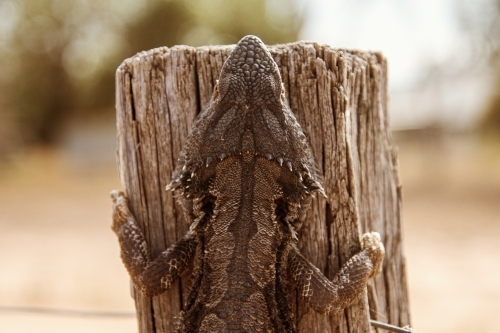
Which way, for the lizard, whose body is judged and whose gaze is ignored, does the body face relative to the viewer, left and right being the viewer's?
facing away from the viewer

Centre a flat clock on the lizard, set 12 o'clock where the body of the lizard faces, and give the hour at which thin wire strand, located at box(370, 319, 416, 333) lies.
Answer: The thin wire strand is roughly at 2 o'clock from the lizard.
